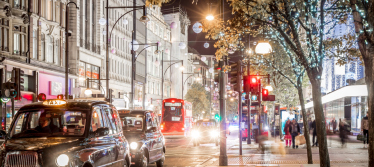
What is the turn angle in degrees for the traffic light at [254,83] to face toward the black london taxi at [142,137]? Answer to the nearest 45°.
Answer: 0° — it already faces it

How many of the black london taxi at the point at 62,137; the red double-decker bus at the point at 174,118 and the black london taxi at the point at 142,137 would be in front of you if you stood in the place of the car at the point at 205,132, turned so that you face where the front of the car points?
2

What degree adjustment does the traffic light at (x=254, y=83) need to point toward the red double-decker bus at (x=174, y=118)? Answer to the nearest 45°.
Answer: approximately 180°

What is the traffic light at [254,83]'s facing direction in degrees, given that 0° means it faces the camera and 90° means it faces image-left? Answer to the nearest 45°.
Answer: approximately 0°
